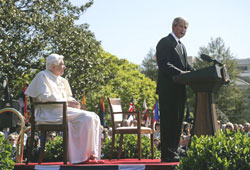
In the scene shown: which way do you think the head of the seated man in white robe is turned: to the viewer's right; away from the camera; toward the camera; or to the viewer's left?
to the viewer's right

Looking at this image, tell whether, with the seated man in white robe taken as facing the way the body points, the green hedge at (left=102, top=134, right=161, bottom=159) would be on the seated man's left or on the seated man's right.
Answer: on the seated man's left

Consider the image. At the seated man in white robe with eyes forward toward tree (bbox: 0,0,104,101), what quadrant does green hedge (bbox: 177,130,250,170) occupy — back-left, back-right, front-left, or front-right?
back-right

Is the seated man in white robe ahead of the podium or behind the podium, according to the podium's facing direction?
behind
